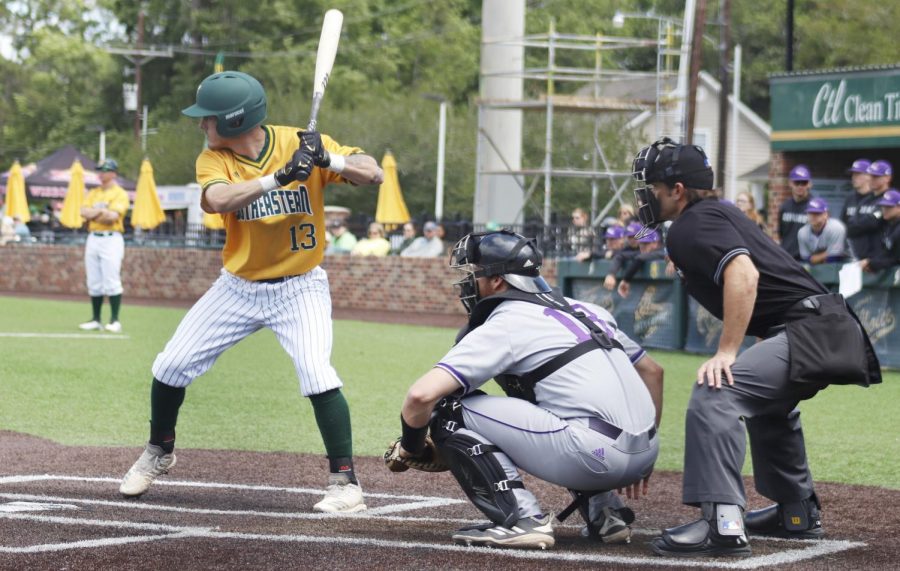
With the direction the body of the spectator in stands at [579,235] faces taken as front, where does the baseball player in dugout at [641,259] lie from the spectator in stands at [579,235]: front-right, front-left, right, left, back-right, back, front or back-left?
front-left

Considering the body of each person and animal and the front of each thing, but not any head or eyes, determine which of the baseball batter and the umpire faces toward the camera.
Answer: the baseball batter

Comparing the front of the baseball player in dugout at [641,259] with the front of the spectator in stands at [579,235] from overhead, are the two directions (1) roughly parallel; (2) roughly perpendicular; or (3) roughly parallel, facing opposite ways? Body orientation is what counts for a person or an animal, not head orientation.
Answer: roughly parallel

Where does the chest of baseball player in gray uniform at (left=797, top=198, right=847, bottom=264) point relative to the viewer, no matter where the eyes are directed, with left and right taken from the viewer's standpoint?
facing the viewer and to the left of the viewer

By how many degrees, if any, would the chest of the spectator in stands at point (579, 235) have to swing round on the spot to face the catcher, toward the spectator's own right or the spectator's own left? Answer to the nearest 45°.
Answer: approximately 45° to the spectator's own left

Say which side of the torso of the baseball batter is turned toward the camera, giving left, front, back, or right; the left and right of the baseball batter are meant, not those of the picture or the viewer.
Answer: front

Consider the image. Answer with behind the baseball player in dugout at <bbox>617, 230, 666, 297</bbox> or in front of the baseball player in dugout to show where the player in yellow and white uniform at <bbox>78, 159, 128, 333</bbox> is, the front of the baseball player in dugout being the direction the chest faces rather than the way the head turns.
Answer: in front

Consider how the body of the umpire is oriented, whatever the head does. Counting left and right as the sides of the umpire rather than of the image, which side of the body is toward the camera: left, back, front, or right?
left

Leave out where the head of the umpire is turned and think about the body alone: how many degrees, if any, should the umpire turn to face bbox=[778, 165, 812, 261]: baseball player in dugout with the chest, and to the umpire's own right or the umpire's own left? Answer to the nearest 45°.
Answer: approximately 90° to the umpire's own right

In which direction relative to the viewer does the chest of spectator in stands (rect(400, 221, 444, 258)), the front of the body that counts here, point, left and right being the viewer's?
facing the viewer

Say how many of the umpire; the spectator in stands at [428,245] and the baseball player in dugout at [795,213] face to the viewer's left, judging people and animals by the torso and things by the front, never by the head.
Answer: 1

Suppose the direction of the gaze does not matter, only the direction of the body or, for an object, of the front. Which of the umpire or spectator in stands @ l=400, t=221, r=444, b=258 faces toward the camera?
the spectator in stands

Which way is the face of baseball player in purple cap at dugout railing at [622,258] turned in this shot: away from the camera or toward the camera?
toward the camera

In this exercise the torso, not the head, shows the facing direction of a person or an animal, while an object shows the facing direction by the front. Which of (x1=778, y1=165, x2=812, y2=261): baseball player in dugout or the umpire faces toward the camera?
the baseball player in dugout

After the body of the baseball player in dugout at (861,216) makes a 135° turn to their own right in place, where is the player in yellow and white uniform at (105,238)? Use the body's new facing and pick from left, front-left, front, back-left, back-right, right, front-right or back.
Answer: left

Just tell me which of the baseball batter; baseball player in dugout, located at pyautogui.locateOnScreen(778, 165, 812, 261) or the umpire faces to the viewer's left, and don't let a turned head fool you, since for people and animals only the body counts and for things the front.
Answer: the umpire

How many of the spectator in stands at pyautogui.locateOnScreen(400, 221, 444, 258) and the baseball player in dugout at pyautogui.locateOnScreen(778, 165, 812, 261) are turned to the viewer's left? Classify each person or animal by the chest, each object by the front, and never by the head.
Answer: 0

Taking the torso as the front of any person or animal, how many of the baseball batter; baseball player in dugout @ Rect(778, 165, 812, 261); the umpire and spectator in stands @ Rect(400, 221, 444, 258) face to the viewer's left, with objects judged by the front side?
1
